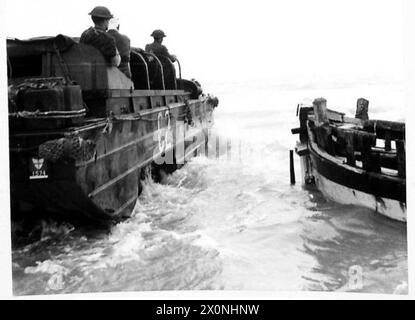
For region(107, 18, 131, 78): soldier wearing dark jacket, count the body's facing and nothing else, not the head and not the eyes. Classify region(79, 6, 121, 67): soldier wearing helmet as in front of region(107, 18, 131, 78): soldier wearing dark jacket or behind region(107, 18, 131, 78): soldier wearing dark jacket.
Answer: behind

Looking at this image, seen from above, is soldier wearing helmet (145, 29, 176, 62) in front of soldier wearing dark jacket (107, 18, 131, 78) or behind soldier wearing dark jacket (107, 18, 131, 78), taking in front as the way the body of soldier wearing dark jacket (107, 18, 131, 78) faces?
in front

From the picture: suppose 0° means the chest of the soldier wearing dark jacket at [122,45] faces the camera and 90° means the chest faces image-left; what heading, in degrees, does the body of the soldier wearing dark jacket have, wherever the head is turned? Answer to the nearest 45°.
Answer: approximately 225°
